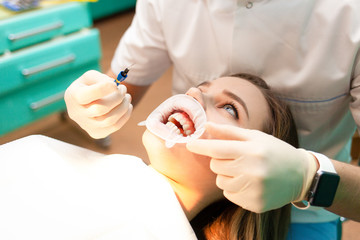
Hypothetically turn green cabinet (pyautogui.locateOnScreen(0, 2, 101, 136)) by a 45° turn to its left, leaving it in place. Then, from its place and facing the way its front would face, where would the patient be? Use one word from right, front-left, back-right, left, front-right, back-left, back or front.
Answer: right

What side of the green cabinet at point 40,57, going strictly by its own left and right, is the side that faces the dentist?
front

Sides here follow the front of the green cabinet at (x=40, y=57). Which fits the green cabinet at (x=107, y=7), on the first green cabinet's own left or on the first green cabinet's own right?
on the first green cabinet's own left

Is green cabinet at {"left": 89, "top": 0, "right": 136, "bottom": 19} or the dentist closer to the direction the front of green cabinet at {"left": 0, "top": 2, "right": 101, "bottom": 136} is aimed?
the dentist
